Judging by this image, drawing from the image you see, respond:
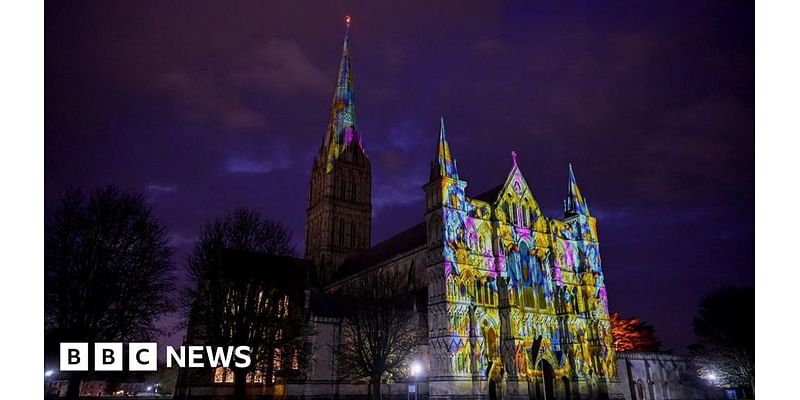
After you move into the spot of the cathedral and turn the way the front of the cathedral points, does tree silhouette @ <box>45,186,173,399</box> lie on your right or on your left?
on your right

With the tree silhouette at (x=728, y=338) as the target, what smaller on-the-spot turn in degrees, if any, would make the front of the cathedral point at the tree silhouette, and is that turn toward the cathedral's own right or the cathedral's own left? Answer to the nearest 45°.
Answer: approximately 90° to the cathedral's own left

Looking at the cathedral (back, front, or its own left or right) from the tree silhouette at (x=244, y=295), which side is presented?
right

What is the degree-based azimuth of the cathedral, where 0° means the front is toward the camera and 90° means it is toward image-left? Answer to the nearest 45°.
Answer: approximately 315°
